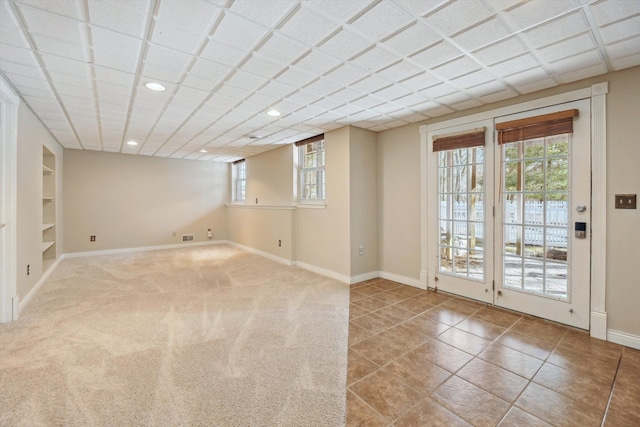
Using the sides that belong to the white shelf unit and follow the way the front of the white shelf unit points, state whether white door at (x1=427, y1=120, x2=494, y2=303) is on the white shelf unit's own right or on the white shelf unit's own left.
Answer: on the white shelf unit's own right

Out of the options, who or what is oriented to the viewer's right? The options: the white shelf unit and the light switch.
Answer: the white shelf unit

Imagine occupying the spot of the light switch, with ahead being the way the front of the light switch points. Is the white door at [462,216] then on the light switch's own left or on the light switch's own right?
on the light switch's own right

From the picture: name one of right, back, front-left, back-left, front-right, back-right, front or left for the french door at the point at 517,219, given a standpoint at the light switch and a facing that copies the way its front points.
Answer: right

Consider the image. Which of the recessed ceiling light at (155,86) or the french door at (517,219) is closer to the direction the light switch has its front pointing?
the recessed ceiling light

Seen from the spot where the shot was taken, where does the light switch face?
facing the viewer

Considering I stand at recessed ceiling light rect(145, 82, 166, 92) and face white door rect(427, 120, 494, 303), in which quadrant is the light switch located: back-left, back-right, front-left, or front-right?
front-right

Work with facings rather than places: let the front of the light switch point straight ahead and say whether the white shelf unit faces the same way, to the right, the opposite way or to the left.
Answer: the opposite way

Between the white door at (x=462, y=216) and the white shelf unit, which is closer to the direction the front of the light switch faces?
the white shelf unit

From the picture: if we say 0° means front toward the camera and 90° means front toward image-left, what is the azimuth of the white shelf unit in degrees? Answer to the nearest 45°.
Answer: approximately 270°

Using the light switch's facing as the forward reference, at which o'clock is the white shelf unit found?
The white shelf unit is roughly at 2 o'clock from the light switch.

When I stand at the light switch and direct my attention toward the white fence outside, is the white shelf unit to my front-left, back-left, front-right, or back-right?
front-left
